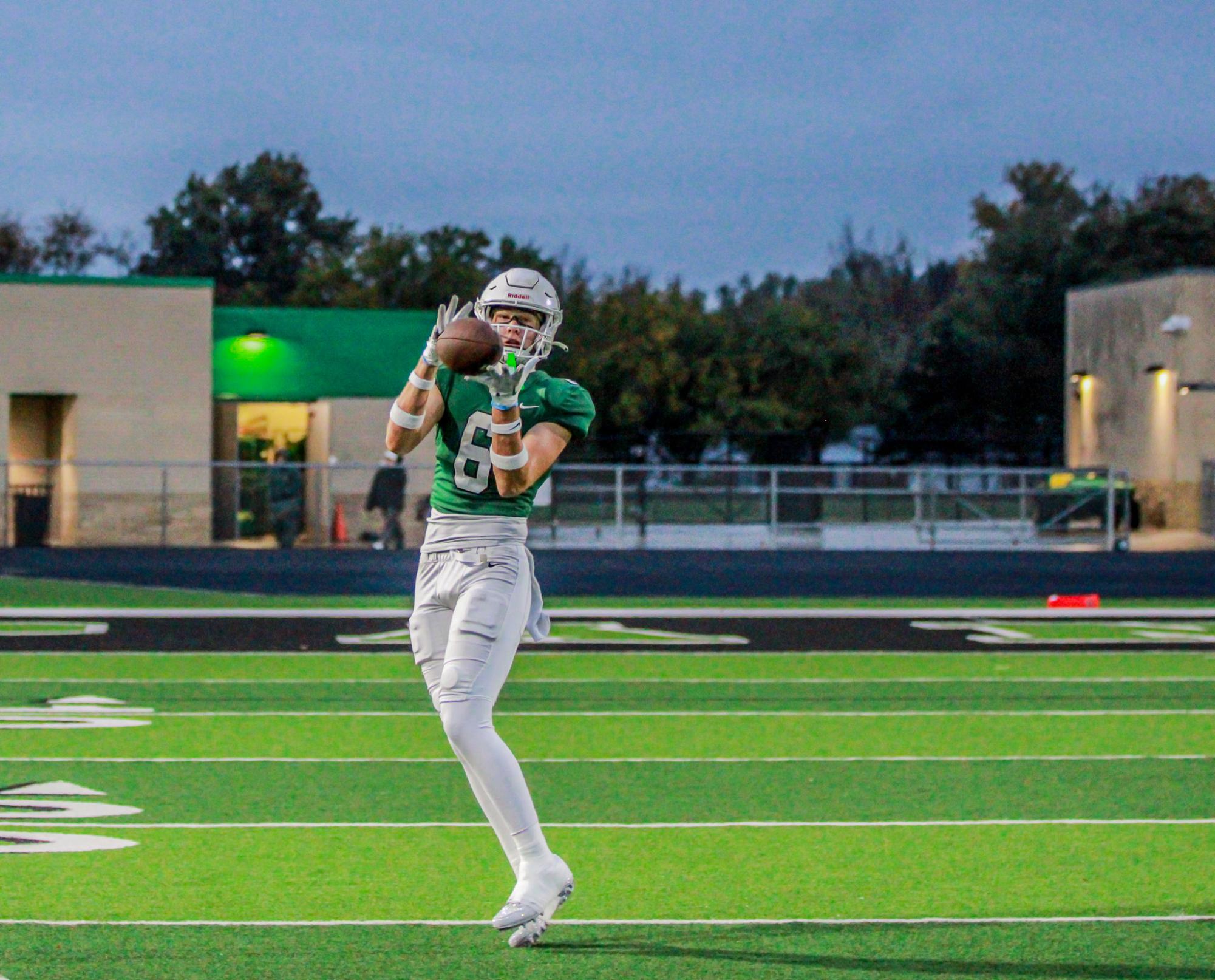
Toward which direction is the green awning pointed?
toward the camera

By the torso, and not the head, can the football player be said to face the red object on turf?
no

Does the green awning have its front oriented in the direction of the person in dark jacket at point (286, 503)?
yes

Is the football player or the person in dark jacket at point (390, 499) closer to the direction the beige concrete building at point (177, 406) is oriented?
the football player

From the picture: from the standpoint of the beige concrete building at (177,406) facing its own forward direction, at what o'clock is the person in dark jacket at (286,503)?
The person in dark jacket is roughly at 11 o'clock from the beige concrete building.

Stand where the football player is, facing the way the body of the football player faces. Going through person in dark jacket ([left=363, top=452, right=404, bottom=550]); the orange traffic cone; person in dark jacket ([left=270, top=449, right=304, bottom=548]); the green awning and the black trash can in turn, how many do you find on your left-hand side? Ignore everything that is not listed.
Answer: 0

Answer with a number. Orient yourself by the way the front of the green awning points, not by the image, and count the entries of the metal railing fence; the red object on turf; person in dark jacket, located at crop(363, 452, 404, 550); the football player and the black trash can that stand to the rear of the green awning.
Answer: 0

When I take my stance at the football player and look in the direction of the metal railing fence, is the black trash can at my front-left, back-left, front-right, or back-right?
front-left

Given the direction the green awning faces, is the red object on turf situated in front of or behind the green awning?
in front

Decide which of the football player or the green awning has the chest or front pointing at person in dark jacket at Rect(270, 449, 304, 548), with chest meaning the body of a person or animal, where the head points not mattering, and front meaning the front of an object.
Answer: the green awning

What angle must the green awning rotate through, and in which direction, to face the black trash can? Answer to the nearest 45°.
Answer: approximately 45° to its right

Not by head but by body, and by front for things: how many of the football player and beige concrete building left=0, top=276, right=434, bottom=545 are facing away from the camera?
0

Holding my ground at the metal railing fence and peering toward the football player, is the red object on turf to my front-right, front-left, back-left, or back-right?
front-left

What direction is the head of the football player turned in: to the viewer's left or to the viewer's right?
to the viewer's left

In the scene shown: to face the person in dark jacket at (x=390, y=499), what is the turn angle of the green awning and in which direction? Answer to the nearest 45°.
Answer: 0° — it already faces them

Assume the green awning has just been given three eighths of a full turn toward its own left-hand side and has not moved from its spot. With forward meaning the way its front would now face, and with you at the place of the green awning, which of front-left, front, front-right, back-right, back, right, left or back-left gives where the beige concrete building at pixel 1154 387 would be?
front-right

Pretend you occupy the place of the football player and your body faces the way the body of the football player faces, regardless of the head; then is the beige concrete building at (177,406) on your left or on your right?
on your right

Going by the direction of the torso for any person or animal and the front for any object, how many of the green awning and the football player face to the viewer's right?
0

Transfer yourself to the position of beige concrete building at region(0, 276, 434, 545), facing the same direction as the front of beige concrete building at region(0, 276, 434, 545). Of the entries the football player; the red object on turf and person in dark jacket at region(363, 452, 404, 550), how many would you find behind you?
0

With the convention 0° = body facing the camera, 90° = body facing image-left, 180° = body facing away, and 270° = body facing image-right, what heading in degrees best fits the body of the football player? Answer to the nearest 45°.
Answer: approximately 45°
